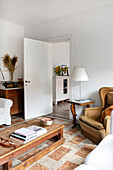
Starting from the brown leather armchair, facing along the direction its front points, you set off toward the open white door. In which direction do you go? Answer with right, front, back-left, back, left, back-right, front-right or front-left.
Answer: right

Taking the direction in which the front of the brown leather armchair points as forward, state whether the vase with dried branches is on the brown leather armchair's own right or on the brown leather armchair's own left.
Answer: on the brown leather armchair's own right

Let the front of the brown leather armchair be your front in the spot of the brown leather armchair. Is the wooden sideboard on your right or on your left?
on your right

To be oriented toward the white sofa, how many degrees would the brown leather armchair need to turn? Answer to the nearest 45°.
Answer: approximately 45° to its left

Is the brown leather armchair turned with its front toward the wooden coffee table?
yes

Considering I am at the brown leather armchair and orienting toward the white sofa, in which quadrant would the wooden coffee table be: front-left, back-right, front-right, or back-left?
front-right

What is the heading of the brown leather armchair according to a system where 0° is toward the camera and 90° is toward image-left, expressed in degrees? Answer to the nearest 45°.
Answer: approximately 45°

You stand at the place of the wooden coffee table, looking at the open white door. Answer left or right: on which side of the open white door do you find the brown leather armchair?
right
